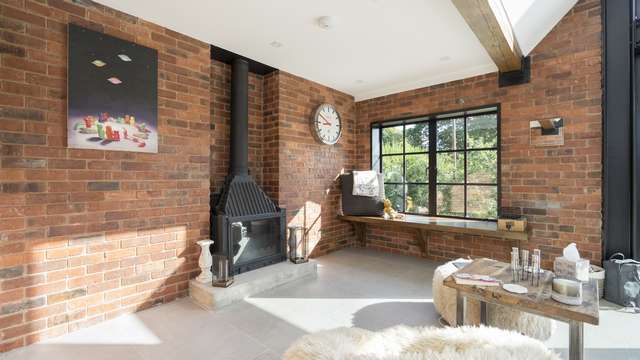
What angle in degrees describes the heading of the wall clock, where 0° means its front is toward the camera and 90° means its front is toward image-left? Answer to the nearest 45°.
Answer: approximately 315°

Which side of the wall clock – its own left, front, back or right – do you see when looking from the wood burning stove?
right

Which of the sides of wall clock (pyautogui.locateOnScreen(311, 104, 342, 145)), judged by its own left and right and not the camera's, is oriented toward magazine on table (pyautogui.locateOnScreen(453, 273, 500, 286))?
front

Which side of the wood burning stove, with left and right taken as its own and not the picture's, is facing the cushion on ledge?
left

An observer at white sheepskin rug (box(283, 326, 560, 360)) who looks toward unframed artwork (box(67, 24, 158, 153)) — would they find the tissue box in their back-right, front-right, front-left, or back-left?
back-right

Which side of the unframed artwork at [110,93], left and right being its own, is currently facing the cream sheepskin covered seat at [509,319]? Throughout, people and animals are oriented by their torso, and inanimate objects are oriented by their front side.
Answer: front

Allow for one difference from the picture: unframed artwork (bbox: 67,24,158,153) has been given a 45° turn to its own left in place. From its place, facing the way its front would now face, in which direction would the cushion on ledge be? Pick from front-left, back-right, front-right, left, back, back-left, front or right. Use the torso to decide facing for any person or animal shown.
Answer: front

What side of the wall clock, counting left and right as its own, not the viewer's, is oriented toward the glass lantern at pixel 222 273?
right

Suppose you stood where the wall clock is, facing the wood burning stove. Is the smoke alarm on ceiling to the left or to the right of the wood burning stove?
left

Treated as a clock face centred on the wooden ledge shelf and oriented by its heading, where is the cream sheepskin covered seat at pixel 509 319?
The cream sheepskin covered seat is roughly at 10 o'clock from the wooden ledge shelf.

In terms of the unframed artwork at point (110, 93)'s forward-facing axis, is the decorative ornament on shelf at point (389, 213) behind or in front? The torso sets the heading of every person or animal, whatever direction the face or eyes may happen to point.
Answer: in front

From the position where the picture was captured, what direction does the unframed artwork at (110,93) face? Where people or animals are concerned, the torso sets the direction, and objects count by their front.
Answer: facing the viewer and to the right of the viewer

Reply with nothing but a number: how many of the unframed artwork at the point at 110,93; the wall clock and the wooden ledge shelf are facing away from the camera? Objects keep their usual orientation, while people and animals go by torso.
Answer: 0

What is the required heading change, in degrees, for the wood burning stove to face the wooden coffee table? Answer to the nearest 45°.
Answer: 0° — it already faces it
